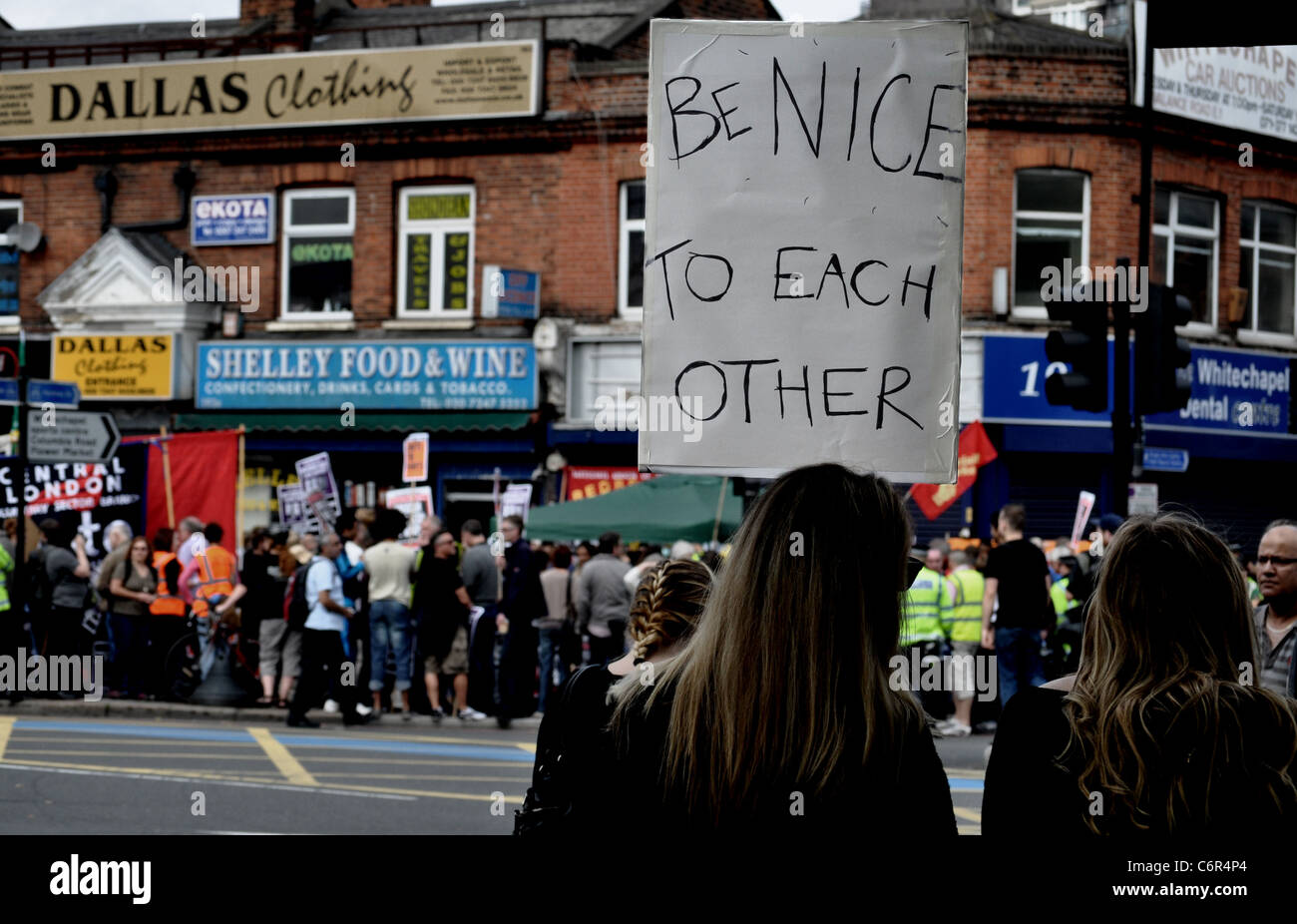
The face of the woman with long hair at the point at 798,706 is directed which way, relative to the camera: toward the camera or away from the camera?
away from the camera

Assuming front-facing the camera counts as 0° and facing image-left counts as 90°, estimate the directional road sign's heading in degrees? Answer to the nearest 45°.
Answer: approximately 0°

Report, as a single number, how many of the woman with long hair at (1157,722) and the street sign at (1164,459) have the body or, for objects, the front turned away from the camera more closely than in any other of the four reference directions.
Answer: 1

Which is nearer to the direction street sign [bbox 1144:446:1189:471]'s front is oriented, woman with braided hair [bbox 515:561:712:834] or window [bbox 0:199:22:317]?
the woman with braided hair

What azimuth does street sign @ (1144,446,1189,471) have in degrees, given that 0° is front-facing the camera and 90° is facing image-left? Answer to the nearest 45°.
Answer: approximately 0°

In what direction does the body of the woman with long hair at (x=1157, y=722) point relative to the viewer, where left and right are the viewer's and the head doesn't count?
facing away from the viewer

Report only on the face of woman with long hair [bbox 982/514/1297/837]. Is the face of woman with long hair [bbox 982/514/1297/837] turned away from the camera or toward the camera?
away from the camera

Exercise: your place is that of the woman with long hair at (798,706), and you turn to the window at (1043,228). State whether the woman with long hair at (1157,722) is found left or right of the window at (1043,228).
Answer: right
